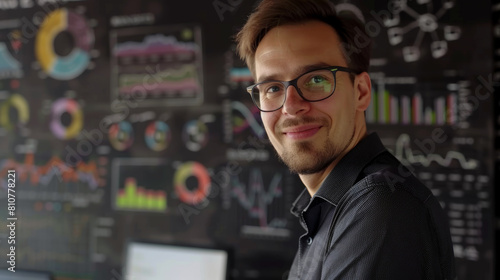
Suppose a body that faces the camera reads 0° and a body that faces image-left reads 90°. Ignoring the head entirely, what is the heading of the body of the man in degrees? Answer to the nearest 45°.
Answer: approximately 45°
